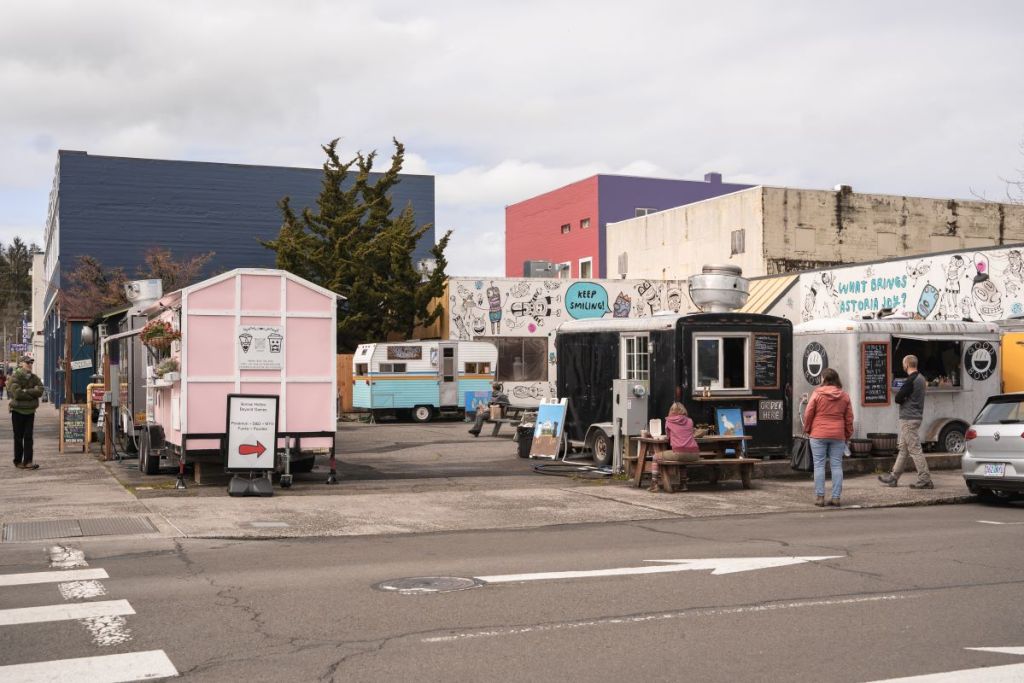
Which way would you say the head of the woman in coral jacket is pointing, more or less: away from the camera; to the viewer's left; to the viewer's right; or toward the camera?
away from the camera

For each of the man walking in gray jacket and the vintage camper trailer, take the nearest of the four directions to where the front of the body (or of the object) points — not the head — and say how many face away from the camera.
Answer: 0

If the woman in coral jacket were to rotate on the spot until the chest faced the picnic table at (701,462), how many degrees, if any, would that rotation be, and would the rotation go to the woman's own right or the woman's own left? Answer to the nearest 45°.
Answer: approximately 45° to the woman's own left

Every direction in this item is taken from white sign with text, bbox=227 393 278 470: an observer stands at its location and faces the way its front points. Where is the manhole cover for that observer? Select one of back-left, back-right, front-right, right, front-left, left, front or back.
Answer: front

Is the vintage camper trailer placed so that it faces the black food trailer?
no

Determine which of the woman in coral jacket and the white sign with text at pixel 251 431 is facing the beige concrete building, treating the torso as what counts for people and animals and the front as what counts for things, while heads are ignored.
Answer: the woman in coral jacket

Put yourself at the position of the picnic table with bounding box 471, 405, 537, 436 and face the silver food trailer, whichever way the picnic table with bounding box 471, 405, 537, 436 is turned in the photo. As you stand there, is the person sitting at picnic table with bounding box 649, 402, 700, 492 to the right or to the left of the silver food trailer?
right

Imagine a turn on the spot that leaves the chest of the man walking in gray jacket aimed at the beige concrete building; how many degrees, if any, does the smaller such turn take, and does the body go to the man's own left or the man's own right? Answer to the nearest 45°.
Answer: approximately 90° to the man's own right

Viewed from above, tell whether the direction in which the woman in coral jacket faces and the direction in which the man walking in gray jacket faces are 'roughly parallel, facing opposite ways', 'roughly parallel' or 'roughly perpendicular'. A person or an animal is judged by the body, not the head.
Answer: roughly perpendicular

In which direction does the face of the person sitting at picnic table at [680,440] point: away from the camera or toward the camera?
away from the camera

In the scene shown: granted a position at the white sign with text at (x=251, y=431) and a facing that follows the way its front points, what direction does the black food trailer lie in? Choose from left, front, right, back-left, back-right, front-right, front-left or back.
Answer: left

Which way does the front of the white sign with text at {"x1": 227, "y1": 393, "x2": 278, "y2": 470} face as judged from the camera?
facing the viewer

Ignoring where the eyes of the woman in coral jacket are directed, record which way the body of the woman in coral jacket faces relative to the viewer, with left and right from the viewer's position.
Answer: facing away from the viewer

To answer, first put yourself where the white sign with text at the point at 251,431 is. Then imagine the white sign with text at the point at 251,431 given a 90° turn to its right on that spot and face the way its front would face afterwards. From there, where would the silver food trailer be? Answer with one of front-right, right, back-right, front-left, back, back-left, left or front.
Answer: back

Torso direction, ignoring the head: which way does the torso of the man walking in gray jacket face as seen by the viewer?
to the viewer's left

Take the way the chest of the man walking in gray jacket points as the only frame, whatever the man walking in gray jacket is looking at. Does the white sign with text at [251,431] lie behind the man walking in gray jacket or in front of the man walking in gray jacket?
in front
